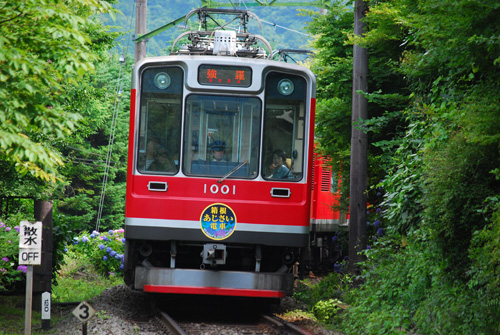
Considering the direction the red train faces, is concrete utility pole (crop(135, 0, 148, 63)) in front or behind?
behind

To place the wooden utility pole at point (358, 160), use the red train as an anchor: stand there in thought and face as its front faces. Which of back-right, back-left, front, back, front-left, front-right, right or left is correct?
back-left

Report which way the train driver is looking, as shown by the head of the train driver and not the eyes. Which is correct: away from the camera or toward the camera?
toward the camera

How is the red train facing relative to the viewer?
toward the camera
